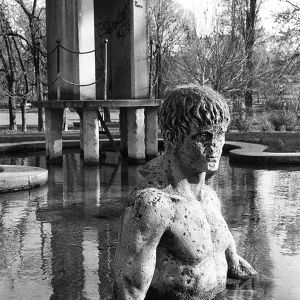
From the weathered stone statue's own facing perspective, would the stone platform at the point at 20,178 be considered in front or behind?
behind

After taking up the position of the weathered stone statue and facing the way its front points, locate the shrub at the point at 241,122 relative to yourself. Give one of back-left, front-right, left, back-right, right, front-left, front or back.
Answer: back-left

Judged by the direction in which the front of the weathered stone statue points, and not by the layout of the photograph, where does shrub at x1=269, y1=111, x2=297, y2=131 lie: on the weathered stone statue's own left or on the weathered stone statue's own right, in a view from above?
on the weathered stone statue's own left

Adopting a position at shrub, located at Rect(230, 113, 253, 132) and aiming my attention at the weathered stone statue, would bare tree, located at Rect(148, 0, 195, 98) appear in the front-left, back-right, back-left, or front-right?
back-right

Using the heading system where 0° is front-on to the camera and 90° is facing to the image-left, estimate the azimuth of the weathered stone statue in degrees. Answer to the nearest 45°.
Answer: approximately 315°

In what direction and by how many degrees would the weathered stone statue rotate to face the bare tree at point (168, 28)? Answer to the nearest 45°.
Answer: approximately 135° to its left

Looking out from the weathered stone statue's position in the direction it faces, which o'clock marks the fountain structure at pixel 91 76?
The fountain structure is roughly at 7 o'clock from the weathered stone statue.
